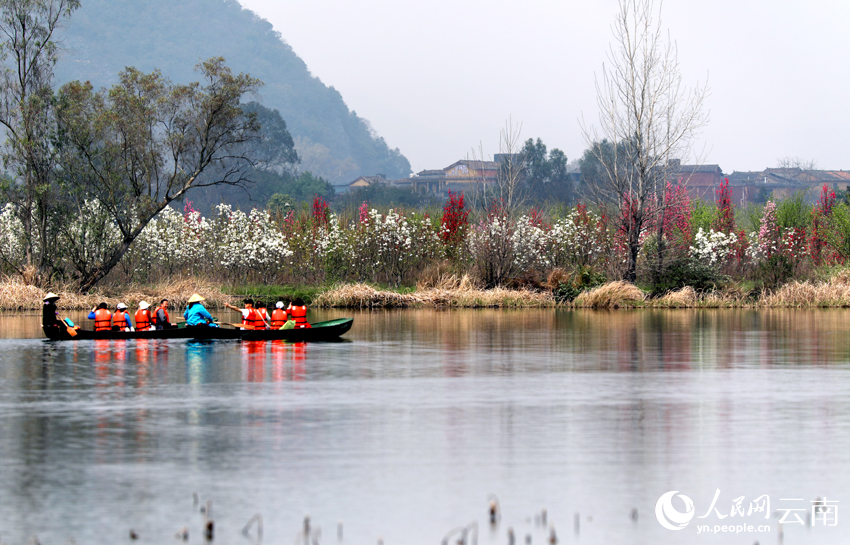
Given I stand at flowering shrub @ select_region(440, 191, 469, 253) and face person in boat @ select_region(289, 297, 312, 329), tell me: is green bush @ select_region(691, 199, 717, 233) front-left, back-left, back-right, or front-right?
back-left

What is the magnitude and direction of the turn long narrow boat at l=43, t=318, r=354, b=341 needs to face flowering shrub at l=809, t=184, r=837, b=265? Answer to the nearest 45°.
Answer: approximately 45° to its left

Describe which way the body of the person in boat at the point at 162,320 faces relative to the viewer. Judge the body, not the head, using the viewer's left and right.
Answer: facing to the right of the viewer

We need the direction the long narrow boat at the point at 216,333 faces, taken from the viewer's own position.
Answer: facing to the right of the viewer

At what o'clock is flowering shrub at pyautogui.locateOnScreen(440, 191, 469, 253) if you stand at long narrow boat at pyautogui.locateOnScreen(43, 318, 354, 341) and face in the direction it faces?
The flowering shrub is roughly at 10 o'clock from the long narrow boat.

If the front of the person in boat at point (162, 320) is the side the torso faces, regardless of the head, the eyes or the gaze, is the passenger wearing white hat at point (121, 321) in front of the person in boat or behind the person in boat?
behind

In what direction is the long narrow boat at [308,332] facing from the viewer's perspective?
to the viewer's right
